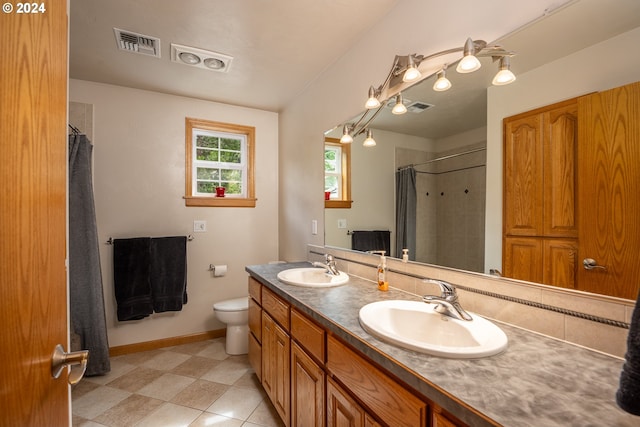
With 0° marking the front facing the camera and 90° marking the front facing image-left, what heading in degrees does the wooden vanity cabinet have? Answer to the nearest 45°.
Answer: approximately 45°

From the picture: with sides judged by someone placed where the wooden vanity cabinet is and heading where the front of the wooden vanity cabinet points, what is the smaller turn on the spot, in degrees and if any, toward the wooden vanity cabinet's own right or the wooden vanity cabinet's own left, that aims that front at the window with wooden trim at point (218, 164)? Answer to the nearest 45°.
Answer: approximately 90° to the wooden vanity cabinet's own right

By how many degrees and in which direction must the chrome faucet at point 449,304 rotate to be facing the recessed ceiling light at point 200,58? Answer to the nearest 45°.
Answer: approximately 45° to its right

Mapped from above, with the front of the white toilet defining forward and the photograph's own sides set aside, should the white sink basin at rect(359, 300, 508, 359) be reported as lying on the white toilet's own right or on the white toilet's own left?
on the white toilet's own left

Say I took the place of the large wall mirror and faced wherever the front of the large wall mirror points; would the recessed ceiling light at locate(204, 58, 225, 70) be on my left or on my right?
on my right
